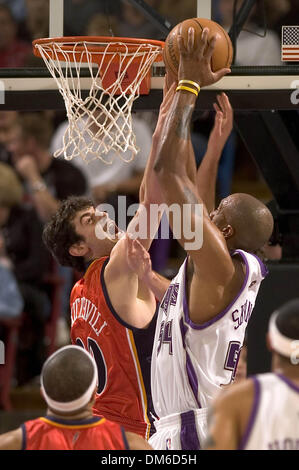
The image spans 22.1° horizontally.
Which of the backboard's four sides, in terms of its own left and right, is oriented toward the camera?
front

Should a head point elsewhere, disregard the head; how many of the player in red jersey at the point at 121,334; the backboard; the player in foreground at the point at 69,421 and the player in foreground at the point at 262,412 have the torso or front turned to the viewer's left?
0

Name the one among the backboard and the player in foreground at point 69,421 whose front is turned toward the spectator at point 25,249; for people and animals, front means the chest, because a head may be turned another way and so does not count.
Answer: the player in foreground

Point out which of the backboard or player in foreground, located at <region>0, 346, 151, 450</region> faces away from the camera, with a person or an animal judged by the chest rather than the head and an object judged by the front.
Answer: the player in foreground

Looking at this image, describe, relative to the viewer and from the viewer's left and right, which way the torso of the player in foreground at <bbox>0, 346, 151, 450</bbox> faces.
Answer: facing away from the viewer

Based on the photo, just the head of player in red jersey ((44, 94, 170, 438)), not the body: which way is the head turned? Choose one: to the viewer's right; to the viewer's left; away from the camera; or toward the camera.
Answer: to the viewer's right

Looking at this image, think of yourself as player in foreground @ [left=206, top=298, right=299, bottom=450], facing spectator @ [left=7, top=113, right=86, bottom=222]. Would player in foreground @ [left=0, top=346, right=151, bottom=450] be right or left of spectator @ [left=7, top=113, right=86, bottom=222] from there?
left

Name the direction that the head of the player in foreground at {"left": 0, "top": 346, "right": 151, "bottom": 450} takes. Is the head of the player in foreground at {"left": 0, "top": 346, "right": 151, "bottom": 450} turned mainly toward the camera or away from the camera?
away from the camera

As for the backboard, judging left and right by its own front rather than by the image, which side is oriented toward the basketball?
front

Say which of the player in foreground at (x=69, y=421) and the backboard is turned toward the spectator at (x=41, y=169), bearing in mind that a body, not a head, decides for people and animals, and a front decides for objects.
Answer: the player in foreground

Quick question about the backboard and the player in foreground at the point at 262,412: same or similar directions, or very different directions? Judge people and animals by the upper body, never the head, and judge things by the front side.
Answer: very different directions

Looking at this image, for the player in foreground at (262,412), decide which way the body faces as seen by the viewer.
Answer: away from the camera
